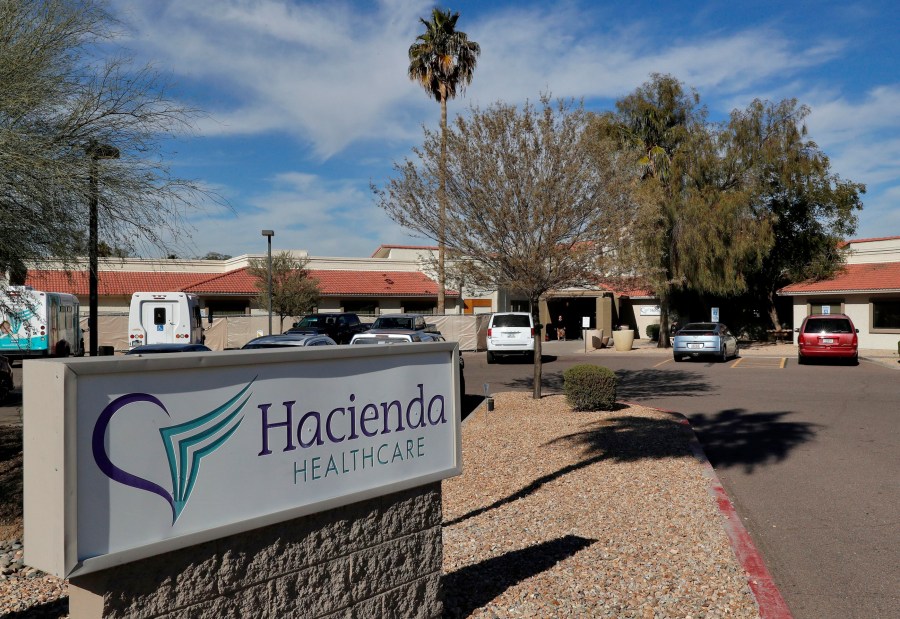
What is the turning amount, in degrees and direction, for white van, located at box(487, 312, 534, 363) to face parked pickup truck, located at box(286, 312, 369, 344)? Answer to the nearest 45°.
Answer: approximately 90° to its left

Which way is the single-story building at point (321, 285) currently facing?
toward the camera

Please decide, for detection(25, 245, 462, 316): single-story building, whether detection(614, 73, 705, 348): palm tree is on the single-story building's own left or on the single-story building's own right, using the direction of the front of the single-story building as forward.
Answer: on the single-story building's own left

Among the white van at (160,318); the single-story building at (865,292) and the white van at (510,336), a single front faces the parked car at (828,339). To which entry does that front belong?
the single-story building

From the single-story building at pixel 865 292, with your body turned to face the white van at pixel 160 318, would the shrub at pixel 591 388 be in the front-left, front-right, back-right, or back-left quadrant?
front-left

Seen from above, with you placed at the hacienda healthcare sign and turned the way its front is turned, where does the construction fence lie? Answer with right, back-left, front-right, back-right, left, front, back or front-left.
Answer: back-left

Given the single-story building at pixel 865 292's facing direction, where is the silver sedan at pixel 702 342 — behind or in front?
in front

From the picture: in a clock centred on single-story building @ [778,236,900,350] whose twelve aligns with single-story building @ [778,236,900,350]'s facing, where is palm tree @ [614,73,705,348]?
The palm tree is roughly at 2 o'clock from the single-story building.

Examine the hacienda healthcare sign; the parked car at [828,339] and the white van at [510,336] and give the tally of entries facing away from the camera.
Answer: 2

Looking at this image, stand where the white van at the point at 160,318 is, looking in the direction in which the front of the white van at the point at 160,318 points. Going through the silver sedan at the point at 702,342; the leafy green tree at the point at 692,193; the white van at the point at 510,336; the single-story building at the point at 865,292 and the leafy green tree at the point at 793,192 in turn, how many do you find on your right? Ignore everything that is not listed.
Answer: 5

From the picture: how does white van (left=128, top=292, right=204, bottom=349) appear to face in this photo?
away from the camera

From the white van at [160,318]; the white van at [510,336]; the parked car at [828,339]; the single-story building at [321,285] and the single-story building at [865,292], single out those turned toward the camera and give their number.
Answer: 2

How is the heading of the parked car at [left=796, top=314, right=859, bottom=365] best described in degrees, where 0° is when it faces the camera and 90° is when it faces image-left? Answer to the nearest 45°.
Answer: approximately 180°

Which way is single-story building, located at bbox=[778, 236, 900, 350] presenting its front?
toward the camera

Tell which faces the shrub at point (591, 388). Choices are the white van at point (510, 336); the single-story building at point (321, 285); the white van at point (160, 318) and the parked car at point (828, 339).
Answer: the single-story building
